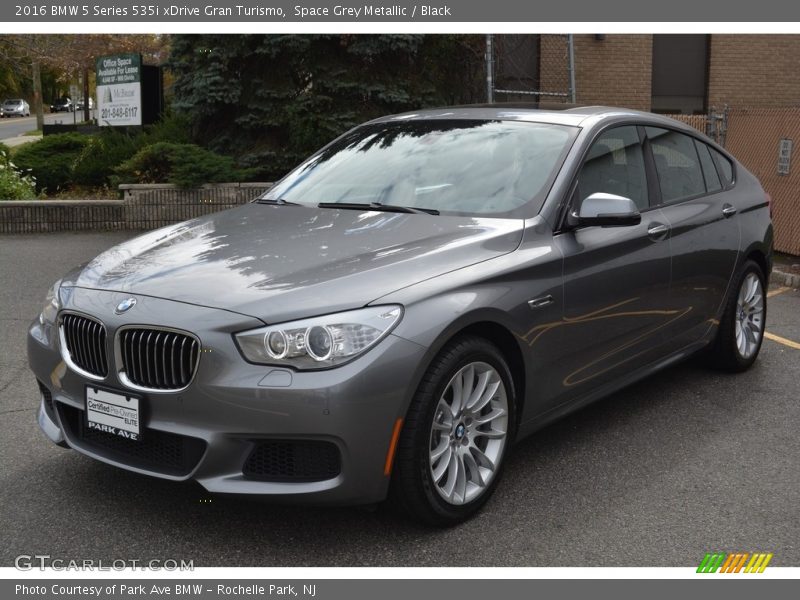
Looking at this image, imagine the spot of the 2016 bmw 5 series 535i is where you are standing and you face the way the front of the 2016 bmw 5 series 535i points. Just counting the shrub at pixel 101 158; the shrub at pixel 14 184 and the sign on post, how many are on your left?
0

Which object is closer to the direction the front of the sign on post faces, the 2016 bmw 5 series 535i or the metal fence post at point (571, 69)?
the 2016 bmw 5 series 535i

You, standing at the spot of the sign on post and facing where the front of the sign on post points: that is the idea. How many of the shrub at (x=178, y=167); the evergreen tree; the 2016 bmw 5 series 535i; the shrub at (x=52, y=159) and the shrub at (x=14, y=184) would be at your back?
0

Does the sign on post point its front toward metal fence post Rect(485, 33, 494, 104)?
no

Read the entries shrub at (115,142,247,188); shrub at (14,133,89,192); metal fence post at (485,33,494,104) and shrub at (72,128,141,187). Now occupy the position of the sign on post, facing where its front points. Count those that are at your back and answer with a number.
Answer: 0

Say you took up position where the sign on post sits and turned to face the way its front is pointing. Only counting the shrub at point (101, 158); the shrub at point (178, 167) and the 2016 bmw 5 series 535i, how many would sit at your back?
0

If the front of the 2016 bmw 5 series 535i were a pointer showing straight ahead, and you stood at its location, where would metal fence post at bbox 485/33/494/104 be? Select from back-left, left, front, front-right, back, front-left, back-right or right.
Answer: back-right

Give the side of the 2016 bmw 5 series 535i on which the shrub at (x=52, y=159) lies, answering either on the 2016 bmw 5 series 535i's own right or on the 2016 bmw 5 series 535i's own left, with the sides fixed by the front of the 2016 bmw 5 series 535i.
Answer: on the 2016 bmw 5 series 535i's own right

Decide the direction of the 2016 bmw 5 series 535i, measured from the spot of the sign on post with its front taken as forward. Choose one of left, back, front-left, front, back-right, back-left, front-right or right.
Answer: front

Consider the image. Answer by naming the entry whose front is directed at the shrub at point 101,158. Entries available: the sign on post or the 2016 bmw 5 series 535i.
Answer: the sign on post

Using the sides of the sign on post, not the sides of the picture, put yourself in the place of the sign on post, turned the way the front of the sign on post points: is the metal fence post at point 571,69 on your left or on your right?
on your left

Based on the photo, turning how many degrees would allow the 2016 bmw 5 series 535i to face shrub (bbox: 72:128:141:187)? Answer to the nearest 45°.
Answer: approximately 135° to its right

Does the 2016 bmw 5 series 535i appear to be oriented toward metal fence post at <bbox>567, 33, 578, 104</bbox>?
no

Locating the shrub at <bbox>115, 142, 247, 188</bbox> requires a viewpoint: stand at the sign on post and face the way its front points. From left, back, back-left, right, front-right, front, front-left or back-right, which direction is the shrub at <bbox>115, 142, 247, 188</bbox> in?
front

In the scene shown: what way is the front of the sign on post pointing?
toward the camera

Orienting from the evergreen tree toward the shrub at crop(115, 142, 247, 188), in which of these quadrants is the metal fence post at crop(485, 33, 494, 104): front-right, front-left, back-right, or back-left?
back-left

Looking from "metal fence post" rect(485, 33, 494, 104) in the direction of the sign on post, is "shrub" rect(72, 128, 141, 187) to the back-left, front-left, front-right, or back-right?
front-left

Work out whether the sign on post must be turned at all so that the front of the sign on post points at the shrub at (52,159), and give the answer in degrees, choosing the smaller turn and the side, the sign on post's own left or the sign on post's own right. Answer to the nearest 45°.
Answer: approximately 45° to the sign on post's own right

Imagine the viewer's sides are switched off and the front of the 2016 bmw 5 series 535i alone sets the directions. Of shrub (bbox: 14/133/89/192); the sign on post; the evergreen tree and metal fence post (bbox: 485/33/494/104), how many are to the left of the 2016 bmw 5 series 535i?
0

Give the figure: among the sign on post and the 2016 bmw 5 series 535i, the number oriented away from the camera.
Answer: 0

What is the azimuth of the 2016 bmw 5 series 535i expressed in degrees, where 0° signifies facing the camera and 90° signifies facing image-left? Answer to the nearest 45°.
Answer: approximately 45°
